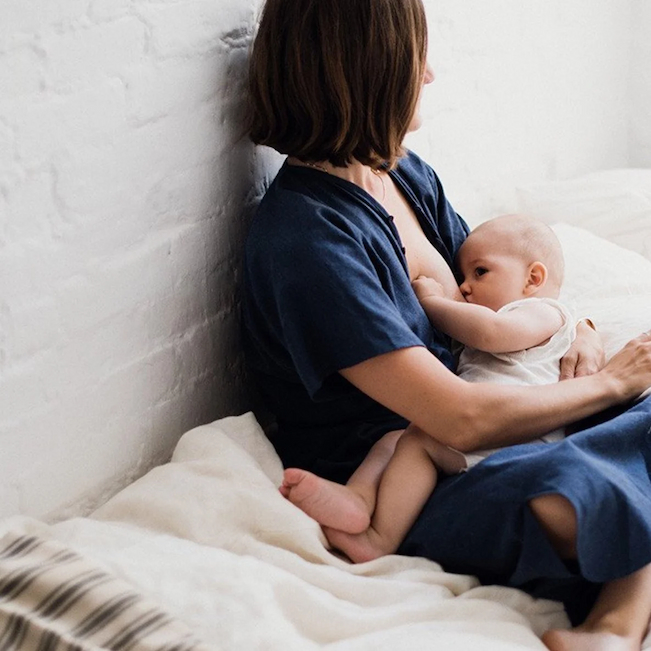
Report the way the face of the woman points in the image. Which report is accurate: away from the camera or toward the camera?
away from the camera

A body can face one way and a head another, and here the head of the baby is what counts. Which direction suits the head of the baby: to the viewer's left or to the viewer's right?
to the viewer's left

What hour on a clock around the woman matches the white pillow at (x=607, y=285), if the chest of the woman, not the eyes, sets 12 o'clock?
The white pillow is roughly at 10 o'clock from the woman.

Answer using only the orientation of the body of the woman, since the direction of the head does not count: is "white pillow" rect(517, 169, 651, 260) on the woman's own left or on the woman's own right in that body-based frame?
on the woman's own left

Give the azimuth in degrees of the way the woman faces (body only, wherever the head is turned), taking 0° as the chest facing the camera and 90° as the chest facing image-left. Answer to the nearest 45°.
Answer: approximately 270°
